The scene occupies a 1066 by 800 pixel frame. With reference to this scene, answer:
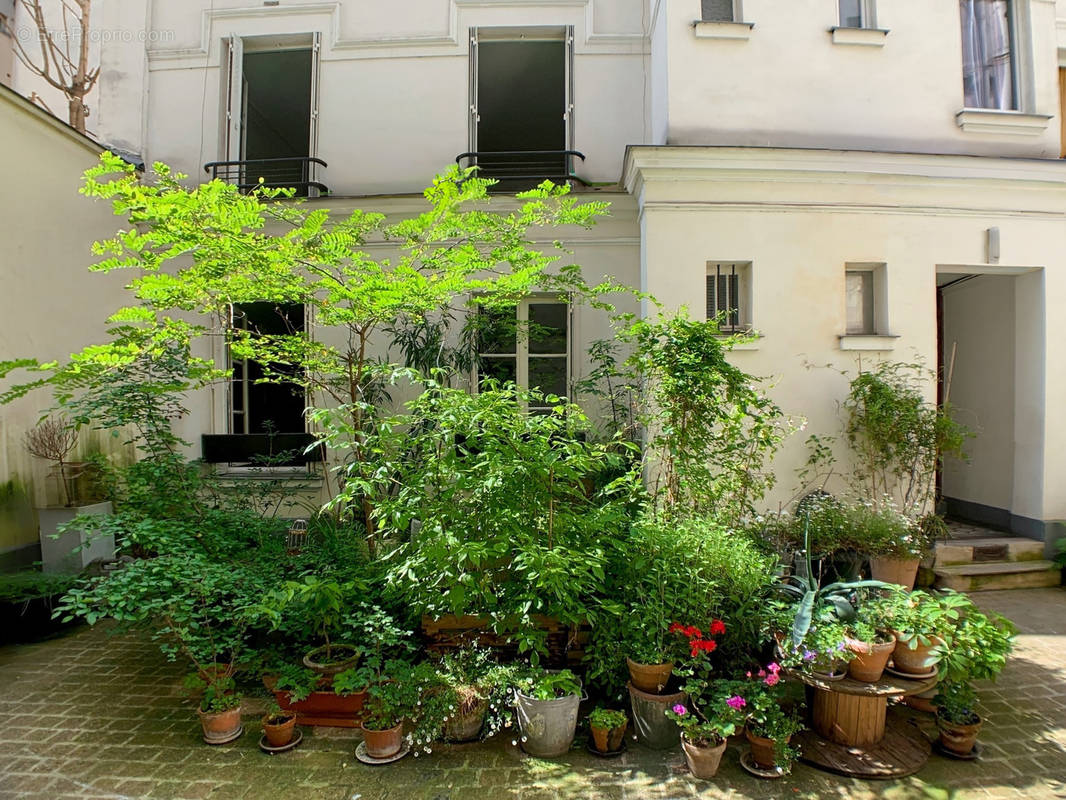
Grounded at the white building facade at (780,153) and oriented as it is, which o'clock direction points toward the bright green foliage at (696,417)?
The bright green foliage is roughly at 1 o'clock from the white building facade.

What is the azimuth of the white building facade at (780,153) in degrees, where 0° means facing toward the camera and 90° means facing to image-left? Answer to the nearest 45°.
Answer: approximately 0°

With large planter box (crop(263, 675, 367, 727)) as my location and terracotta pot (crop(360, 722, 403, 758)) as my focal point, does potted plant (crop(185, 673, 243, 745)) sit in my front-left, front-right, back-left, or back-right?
back-right

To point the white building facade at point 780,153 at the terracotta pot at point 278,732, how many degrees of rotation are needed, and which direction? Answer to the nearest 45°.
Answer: approximately 45° to its right
